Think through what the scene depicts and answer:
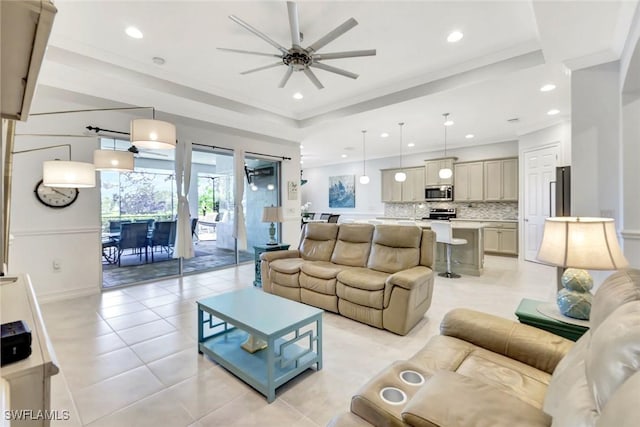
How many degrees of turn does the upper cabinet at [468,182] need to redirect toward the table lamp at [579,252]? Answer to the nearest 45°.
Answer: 0° — it already faces it

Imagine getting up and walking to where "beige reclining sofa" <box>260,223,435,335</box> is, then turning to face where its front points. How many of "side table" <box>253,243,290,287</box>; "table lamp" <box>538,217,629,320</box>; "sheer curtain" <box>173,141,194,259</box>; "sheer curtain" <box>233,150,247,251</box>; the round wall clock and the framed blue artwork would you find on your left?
1

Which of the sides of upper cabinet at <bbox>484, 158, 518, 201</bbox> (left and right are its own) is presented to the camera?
front

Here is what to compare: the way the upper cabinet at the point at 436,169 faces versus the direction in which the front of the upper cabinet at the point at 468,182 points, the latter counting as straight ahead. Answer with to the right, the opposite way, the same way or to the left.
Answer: the same way

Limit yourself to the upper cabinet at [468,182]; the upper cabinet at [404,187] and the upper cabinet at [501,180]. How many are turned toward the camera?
3

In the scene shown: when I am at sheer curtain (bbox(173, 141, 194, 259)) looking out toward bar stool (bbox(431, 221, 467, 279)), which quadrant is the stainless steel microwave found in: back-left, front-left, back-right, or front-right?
front-left

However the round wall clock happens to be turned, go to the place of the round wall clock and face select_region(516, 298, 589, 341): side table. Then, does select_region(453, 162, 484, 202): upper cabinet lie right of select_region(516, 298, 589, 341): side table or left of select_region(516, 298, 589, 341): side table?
left

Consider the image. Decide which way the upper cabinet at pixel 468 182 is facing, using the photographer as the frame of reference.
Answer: facing the viewer

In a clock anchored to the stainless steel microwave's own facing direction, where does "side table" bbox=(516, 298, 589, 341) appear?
The side table is roughly at 12 o'clock from the stainless steel microwave.

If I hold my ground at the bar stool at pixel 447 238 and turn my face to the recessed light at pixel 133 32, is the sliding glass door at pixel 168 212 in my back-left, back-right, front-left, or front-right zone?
front-right

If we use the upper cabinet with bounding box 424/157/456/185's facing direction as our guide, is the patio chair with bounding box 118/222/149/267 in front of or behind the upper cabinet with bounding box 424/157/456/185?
in front

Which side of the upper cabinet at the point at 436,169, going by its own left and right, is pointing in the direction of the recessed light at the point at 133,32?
front

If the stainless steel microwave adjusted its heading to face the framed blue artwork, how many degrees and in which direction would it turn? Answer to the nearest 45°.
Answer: approximately 135° to its right

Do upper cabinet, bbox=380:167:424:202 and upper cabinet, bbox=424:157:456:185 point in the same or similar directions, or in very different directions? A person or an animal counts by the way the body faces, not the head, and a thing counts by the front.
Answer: same or similar directions

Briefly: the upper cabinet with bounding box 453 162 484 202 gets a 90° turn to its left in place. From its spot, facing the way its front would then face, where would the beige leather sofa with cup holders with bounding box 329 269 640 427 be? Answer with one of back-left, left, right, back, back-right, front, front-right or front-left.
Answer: right

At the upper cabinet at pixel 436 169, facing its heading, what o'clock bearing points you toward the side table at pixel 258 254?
The side table is roughly at 1 o'clock from the upper cabinet.

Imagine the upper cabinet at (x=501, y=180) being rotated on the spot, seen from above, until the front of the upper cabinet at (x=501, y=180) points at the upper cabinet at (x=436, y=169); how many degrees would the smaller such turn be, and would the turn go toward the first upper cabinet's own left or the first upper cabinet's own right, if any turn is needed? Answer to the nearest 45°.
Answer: approximately 90° to the first upper cabinet's own right

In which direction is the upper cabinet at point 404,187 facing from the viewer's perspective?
toward the camera

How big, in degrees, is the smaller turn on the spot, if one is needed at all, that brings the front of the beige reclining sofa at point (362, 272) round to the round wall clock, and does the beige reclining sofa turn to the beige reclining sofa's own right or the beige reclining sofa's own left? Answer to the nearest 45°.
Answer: approximately 45° to the beige reclining sofa's own right

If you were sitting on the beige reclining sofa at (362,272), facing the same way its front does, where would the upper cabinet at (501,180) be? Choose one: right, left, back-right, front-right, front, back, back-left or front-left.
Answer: back
